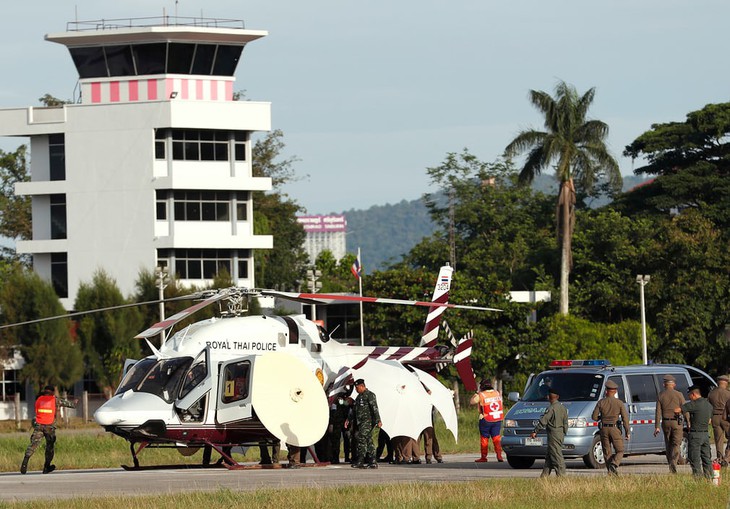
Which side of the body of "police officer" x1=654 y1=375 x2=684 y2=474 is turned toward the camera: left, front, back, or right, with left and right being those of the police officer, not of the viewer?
back

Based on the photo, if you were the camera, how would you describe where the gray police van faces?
facing the viewer and to the left of the viewer

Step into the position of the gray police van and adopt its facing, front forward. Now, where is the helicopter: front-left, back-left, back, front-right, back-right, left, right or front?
front-right

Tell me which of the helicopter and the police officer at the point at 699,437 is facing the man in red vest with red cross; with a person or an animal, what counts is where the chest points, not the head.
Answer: the police officer

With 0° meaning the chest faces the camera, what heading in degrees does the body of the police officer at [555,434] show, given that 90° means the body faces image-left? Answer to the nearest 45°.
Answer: approximately 135°
